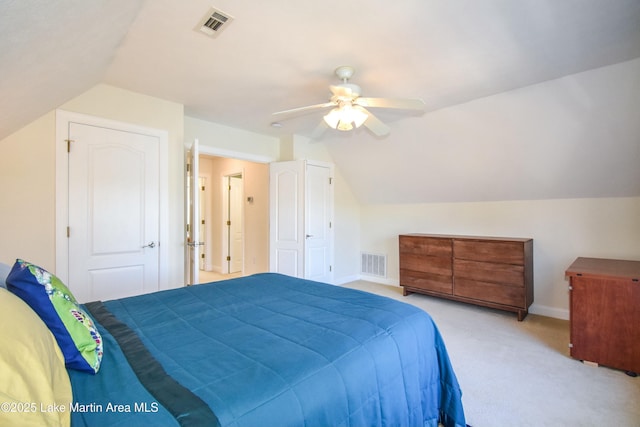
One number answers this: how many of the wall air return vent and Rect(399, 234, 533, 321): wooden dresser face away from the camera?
0

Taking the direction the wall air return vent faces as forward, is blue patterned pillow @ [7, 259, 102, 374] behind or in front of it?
in front

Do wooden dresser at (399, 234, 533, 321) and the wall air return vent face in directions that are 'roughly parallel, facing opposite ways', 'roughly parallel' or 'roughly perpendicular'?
roughly parallel

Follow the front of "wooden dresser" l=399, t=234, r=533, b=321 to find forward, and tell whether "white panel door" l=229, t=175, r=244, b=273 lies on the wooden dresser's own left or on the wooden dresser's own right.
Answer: on the wooden dresser's own right

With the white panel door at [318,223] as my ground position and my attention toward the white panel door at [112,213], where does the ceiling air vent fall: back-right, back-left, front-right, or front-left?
front-left

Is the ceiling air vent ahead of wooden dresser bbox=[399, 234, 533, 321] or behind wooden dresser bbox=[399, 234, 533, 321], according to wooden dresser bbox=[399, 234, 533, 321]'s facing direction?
ahead

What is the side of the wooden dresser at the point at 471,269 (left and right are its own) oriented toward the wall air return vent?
right

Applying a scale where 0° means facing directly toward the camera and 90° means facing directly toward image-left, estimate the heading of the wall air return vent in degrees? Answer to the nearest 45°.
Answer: approximately 45°

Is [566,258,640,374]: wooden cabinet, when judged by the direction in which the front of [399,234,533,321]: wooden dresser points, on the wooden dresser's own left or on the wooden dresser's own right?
on the wooden dresser's own left

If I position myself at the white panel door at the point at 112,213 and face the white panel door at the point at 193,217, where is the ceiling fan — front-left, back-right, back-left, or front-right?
front-right

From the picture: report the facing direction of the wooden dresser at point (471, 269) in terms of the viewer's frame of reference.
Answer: facing the viewer and to the left of the viewer

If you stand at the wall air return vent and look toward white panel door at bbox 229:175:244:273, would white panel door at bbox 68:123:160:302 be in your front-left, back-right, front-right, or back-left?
front-left

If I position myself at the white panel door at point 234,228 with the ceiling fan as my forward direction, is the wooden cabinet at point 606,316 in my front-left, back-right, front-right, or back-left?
front-left

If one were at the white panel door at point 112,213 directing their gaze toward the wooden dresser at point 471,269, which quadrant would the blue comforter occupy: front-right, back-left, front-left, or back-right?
front-right
